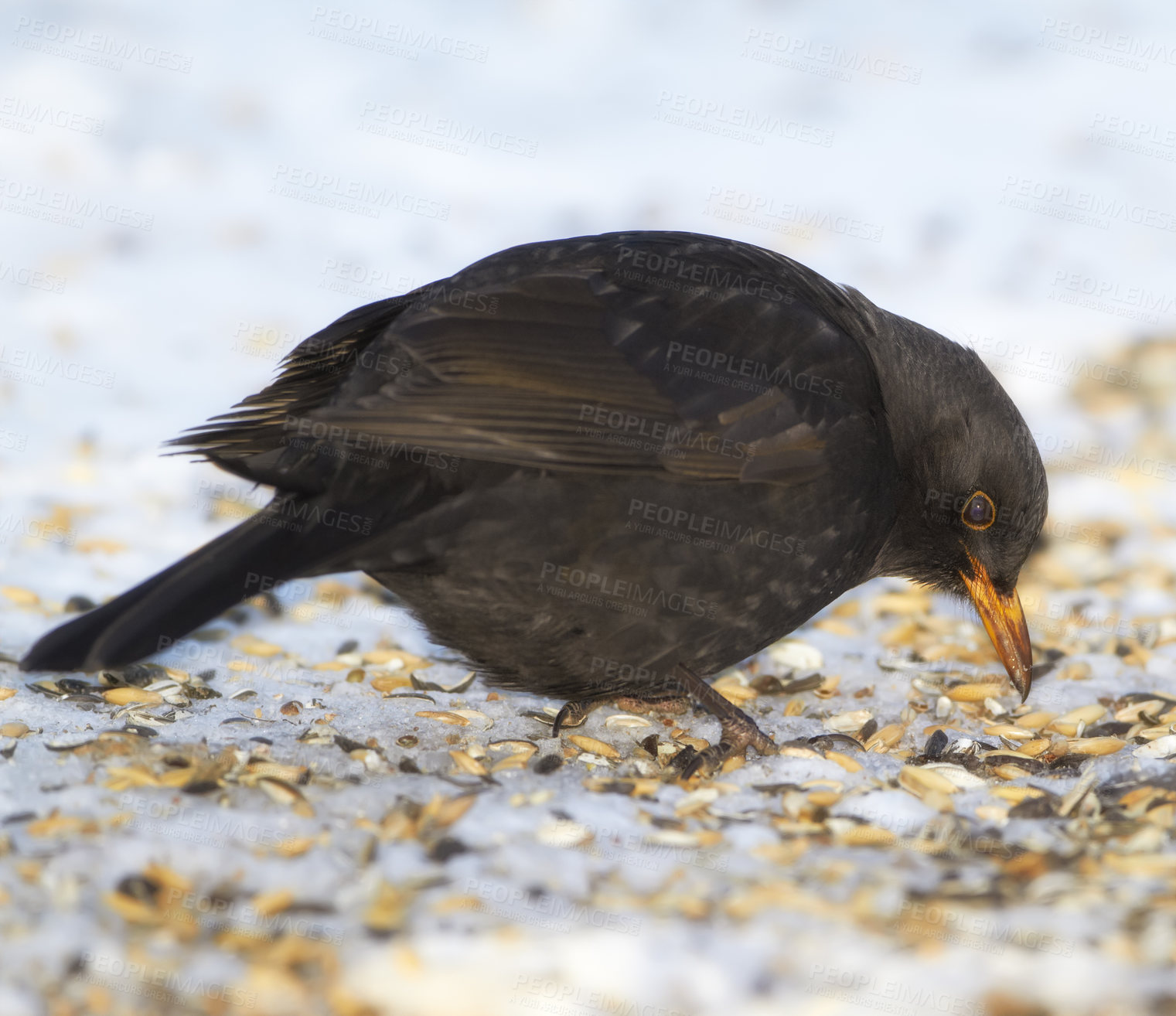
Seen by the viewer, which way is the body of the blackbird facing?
to the viewer's right

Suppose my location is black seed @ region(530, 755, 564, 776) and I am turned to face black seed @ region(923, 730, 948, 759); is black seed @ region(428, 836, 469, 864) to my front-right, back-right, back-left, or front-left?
back-right

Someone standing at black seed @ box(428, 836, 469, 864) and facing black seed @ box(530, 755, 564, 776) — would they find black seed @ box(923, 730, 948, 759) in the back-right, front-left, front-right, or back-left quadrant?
front-right
